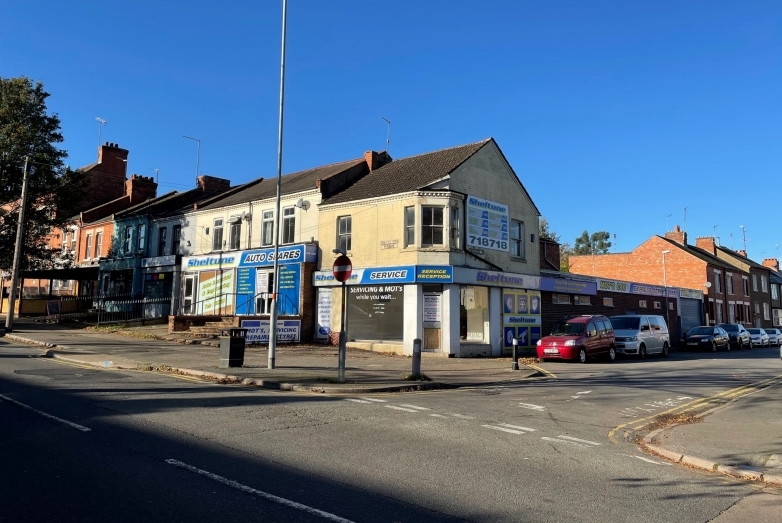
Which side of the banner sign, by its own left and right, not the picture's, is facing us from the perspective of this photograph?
front

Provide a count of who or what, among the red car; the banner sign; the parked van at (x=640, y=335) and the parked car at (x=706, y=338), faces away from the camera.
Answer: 0

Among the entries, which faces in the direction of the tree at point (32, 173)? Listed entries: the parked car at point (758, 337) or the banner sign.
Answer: the parked car

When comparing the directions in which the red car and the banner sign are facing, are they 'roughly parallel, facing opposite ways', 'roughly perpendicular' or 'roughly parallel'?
roughly parallel

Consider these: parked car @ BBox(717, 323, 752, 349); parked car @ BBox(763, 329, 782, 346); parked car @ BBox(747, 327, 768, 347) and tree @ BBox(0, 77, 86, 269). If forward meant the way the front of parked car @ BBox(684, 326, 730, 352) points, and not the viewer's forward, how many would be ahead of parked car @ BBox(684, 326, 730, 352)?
1

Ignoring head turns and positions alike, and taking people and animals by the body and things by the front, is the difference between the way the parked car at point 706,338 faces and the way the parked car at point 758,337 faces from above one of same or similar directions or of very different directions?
same or similar directions

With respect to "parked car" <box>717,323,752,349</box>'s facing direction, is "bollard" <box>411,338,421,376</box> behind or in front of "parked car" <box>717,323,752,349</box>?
in front

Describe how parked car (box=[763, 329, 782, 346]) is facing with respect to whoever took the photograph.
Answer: facing the viewer and to the left of the viewer

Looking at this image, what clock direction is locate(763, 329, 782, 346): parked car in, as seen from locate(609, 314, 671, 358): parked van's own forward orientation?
locate(763, 329, 782, 346): parked car is roughly at 5 o'clock from locate(609, 314, 671, 358): parked van.

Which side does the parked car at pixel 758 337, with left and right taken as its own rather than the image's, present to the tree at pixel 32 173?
front

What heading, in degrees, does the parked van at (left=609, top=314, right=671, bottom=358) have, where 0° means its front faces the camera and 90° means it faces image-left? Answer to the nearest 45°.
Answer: approximately 45°

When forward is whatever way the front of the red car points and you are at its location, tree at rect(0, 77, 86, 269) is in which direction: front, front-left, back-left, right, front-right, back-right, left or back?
front-right

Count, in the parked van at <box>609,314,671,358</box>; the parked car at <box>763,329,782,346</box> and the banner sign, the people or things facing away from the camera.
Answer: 0

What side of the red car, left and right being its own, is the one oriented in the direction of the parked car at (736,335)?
back

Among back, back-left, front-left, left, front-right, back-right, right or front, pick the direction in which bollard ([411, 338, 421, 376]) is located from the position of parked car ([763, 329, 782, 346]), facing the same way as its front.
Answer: front-left

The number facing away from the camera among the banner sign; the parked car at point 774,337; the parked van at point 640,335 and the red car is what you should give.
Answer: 0

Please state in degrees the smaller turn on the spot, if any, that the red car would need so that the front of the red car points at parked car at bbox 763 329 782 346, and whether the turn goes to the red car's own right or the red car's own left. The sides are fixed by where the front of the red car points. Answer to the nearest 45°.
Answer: approximately 180°

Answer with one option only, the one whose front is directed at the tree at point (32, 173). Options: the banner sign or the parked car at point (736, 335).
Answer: the parked car

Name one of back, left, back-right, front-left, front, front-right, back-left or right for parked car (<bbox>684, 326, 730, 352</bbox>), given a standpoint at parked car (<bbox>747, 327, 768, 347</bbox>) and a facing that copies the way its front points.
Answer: front-left
